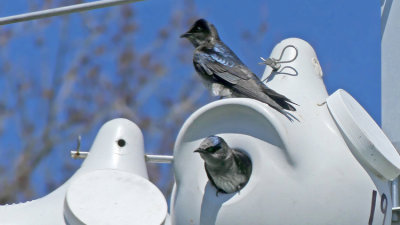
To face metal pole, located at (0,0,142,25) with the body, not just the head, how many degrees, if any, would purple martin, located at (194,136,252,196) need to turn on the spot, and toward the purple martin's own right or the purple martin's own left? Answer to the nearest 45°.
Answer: approximately 90° to the purple martin's own right

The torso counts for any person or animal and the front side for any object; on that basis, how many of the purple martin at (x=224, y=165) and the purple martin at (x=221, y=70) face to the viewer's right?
0

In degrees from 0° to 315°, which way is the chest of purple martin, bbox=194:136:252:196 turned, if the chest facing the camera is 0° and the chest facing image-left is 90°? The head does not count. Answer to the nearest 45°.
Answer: approximately 45°

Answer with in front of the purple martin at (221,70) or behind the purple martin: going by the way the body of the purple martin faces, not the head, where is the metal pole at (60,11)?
in front

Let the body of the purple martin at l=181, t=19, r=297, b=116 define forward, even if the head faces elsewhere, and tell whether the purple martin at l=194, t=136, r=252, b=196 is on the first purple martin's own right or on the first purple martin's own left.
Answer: on the first purple martin's own left

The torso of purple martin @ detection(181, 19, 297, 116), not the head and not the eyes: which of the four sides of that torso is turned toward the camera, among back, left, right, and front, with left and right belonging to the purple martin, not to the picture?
left

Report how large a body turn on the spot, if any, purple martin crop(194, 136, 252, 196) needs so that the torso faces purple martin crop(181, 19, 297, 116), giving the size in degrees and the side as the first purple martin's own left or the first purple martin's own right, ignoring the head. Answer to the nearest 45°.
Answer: approximately 135° to the first purple martin's own right

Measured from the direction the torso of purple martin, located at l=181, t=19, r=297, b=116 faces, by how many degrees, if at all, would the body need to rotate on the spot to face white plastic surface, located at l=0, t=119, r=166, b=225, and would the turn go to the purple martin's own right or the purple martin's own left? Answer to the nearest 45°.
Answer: approximately 45° to the purple martin's own left
